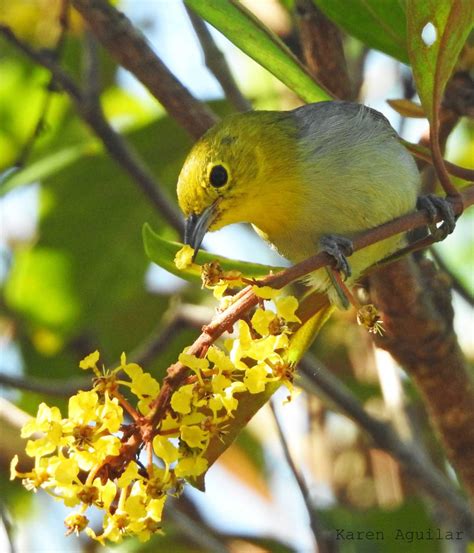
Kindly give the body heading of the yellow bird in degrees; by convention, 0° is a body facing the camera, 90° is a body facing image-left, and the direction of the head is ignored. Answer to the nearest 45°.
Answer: approximately 45°
